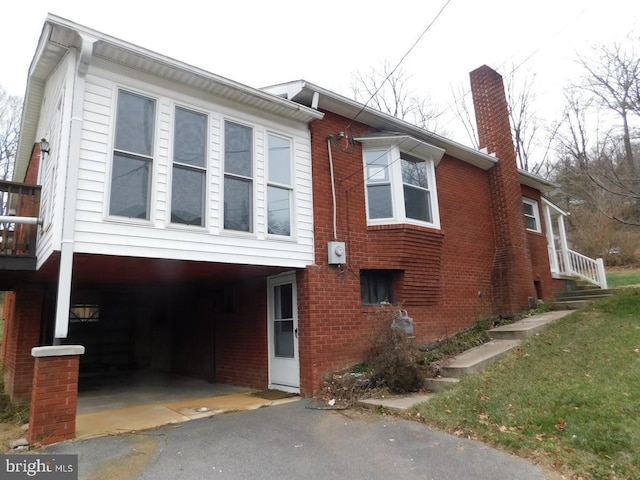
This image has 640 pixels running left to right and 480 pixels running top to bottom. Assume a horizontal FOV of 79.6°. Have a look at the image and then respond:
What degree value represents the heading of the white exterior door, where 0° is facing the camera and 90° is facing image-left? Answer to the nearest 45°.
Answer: approximately 45°

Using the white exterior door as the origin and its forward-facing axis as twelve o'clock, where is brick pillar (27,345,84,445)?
The brick pillar is roughly at 12 o'clock from the white exterior door.

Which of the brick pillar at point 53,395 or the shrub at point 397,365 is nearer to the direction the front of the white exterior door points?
the brick pillar

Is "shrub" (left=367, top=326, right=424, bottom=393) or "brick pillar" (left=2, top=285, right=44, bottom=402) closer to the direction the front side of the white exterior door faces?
the brick pillar

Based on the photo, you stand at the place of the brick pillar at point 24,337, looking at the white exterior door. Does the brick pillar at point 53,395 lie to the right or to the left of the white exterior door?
right

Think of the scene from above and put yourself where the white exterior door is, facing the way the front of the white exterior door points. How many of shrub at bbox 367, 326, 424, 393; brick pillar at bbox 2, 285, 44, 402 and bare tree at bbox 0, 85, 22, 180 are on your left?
1

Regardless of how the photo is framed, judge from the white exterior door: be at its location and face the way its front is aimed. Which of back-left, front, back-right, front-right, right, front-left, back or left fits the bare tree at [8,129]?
right

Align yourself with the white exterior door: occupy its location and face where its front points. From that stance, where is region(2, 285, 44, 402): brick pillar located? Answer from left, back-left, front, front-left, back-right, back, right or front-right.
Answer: front-right

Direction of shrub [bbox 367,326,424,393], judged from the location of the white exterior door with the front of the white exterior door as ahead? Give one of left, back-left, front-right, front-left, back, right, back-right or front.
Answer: left
